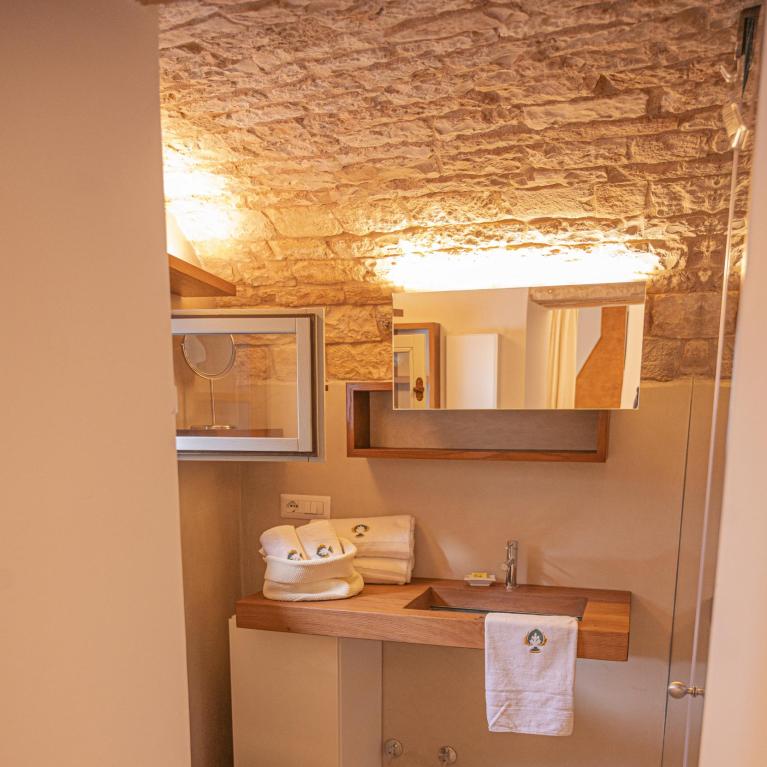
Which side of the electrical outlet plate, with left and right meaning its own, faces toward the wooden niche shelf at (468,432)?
left

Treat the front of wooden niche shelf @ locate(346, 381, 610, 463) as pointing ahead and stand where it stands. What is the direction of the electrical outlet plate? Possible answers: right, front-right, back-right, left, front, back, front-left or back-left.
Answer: right

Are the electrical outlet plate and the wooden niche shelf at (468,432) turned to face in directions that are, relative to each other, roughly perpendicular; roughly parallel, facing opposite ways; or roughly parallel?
roughly parallel

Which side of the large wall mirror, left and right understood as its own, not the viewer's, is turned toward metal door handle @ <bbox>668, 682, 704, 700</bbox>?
front

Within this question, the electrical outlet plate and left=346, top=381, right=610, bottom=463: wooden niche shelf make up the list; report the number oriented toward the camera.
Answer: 2

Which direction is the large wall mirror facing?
toward the camera

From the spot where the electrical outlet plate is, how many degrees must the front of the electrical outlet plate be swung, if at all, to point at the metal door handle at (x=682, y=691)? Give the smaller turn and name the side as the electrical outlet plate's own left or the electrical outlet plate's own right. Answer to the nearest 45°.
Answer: approximately 45° to the electrical outlet plate's own left

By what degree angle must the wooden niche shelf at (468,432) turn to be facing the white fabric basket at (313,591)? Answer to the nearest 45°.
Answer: approximately 45° to its right

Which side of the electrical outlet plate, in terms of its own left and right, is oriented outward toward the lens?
front

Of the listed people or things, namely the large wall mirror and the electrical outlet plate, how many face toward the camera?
2
